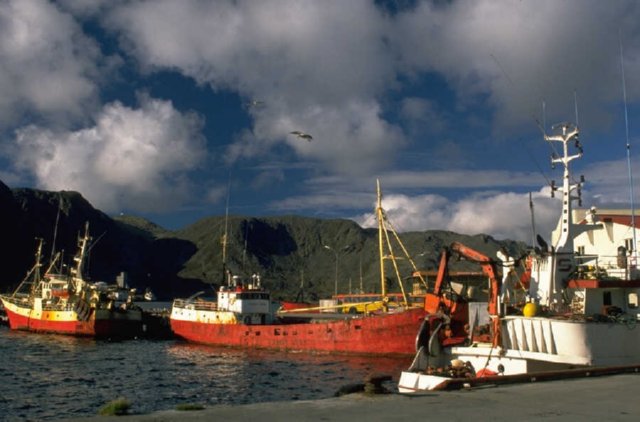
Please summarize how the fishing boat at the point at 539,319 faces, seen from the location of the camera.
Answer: facing away from the viewer and to the right of the viewer
